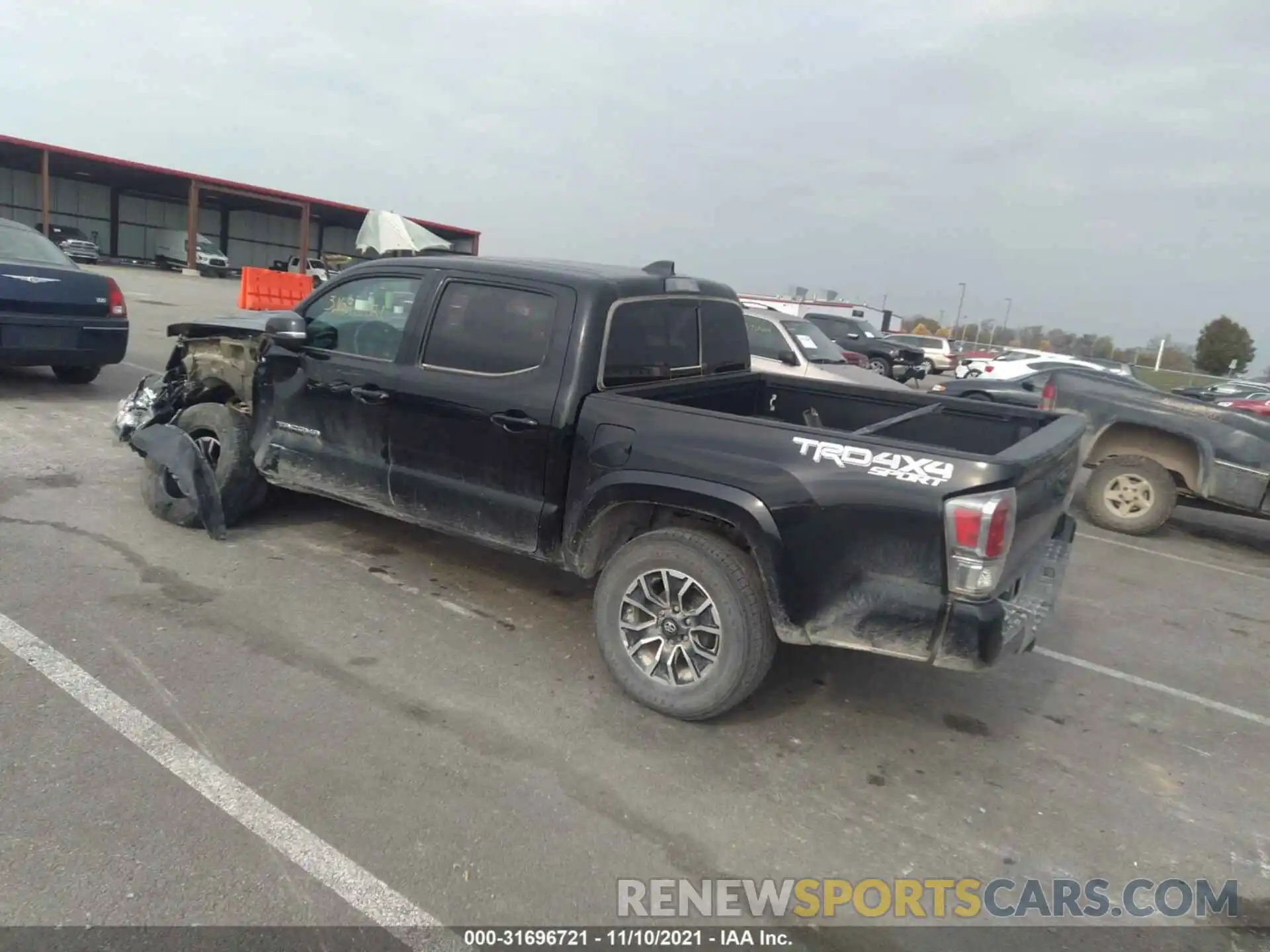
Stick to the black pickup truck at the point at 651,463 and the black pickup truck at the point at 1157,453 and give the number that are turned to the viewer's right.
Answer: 1

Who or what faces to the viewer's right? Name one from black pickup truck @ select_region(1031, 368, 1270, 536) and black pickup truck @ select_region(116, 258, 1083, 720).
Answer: black pickup truck @ select_region(1031, 368, 1270, 536)

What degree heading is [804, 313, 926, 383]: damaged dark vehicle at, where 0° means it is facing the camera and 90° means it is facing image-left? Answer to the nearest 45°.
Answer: approximately 315°

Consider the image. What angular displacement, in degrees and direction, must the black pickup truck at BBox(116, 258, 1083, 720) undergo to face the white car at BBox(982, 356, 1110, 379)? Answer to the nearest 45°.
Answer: approximately 90° to its right

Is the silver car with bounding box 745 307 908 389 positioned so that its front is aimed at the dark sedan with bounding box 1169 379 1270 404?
no

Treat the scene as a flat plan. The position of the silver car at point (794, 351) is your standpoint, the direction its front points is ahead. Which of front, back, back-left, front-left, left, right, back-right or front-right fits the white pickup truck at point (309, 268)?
back

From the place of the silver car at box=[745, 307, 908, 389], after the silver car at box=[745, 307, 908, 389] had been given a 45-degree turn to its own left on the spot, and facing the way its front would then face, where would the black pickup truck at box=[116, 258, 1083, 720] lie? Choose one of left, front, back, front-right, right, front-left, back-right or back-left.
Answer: right

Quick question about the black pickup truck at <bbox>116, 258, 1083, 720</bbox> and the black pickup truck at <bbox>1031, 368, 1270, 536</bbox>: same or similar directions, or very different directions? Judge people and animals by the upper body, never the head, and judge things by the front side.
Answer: very different directions

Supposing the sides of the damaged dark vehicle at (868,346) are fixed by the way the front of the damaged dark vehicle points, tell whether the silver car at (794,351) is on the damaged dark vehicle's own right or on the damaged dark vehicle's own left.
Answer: on the damaged dark vehicle's own right

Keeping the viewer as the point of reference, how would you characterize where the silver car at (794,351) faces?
facing the viewer and to the right of the viewer

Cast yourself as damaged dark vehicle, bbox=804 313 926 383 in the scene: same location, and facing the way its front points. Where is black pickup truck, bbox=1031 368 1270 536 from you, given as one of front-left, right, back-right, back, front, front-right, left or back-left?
front-right

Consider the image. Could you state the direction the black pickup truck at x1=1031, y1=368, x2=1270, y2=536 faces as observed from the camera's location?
facing to the right of the viewer

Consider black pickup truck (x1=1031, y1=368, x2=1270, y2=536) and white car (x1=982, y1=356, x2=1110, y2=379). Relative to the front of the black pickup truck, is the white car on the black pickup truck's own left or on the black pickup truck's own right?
on the black pickup truck's own left

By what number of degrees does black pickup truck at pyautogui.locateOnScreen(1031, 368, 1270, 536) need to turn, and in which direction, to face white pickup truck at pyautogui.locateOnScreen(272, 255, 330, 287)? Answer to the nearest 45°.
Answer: approximately 135° to its left

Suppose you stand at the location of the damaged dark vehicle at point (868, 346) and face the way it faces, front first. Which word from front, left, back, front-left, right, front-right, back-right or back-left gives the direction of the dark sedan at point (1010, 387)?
front-right

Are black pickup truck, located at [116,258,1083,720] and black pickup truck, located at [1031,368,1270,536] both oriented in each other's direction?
no

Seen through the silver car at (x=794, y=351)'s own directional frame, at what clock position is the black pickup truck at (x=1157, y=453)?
The black pickup truck is roughly at 12 o'clock from the silver car.

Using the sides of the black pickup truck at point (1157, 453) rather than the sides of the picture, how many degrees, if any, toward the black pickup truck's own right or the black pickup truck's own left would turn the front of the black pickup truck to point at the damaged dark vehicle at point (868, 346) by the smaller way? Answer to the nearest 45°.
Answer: approximately 135° to the black pickup truck's own left

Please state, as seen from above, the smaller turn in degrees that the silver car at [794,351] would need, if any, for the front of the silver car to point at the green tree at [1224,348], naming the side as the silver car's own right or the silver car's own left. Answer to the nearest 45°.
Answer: approximately 90° to the silver car's own left

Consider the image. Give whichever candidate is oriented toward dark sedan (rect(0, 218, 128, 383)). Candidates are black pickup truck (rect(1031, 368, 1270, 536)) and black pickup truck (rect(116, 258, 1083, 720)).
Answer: black pickup truck (rect(116, 258, 1083, 720))

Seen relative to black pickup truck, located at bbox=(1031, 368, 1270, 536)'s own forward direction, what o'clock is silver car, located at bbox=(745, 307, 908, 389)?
The silver car is roughly at 7 o'clock from the black pickup truck.

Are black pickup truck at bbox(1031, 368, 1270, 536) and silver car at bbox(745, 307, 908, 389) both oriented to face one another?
no
